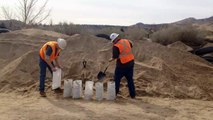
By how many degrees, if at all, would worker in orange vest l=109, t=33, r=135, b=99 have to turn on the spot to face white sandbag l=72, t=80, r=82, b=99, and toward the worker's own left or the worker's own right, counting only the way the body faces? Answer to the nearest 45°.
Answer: approximately 45° to the worker's own left

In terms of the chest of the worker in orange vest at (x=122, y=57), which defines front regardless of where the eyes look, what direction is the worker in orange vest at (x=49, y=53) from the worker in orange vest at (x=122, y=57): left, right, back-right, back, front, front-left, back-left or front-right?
front-left

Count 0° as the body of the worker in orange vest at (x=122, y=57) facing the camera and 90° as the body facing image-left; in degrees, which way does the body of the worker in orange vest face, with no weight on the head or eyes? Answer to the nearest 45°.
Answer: approximately 135°

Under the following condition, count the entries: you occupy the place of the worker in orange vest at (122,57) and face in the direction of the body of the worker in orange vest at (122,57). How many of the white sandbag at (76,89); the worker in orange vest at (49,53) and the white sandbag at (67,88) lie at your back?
0
